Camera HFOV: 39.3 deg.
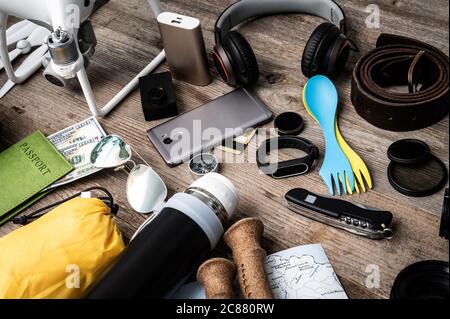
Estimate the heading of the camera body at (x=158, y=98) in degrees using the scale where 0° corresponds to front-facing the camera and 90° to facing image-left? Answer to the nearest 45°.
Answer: approximately 0°
